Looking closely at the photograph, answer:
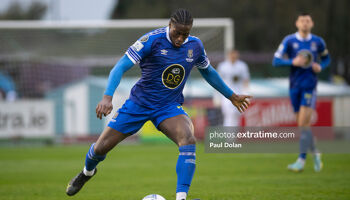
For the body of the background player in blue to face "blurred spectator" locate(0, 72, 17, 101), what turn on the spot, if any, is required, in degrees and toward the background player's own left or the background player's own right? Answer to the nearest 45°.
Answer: approximately 135° to the background player's own right

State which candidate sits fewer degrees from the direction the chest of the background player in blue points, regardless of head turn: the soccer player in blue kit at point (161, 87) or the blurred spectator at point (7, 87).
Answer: the soccer player in blue kit

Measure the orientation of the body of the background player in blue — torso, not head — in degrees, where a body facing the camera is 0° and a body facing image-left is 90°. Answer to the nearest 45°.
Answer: approximately 0°
